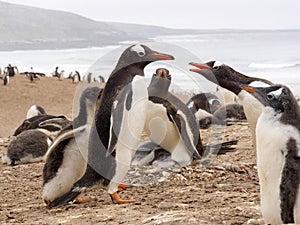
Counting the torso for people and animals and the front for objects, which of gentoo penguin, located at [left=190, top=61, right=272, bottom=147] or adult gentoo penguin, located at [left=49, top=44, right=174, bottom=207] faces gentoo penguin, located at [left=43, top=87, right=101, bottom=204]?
gentoo penguin, located at [left=190, top=61, right=272, bottom=147]

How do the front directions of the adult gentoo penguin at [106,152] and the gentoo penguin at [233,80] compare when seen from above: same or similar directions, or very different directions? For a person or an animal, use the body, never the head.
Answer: very different directions

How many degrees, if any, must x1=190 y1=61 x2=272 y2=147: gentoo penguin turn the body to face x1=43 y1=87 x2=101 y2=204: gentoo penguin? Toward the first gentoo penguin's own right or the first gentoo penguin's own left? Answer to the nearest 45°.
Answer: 0° — it already faces it

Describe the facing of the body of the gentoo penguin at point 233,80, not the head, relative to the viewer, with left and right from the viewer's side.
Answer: facing to the left of the viewer

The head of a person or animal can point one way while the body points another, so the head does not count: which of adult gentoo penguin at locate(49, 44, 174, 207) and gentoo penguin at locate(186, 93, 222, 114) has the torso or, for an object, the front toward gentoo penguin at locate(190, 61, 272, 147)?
the adult gentoo penguin

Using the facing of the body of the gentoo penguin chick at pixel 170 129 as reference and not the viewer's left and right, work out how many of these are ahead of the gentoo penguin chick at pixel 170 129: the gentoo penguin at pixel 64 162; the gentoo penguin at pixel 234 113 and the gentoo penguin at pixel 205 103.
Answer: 1

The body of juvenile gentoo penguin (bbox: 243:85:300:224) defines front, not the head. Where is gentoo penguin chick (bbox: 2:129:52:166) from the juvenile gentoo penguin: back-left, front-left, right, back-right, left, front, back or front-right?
front-right

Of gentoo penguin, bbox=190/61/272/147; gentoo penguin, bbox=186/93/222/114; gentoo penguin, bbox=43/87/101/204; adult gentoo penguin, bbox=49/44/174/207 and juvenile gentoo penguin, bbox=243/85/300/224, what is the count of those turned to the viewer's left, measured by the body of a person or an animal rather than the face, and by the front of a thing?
3

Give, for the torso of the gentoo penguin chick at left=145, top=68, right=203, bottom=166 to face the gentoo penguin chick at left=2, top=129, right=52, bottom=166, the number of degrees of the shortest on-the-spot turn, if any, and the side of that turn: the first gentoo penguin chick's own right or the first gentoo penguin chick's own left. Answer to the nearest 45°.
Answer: approximately 90° to the first gentoo penguin chick's own right
